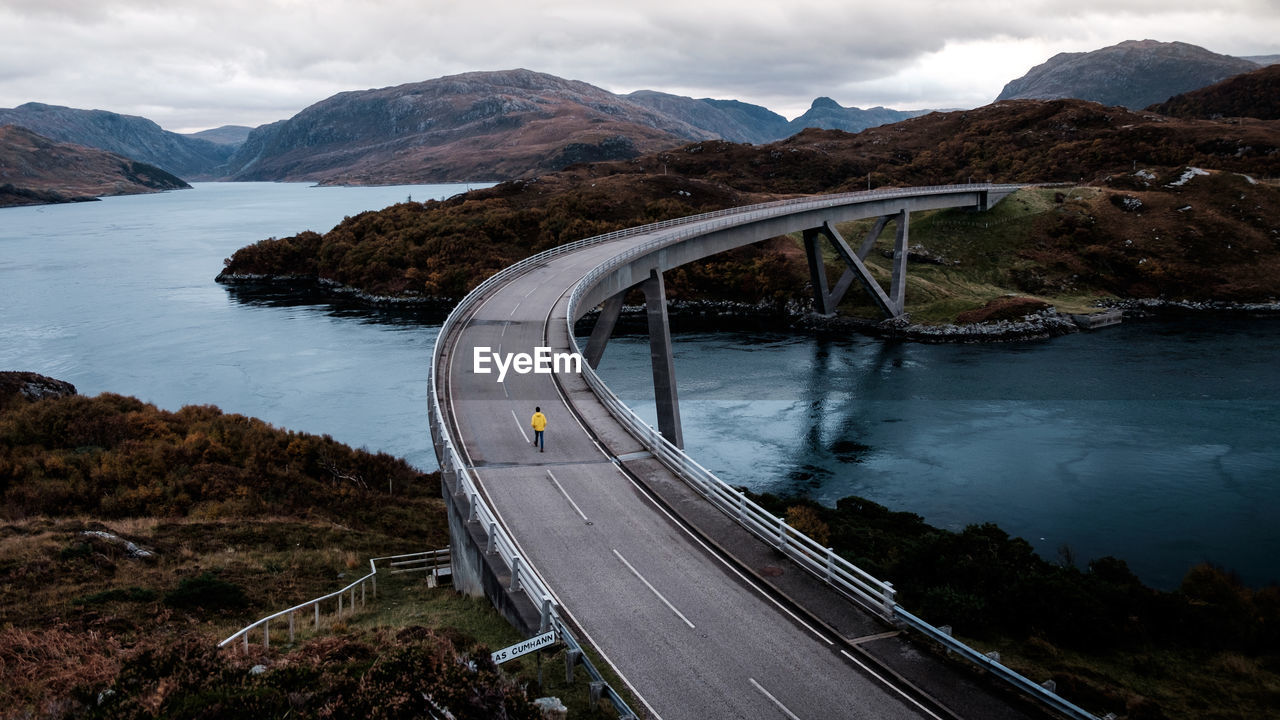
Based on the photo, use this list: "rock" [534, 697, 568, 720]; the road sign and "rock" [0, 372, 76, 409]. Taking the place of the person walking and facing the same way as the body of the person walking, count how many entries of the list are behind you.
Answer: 2

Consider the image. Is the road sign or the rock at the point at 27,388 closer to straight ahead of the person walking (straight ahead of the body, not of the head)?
the rock

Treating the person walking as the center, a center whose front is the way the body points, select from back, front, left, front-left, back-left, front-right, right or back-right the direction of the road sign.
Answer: back

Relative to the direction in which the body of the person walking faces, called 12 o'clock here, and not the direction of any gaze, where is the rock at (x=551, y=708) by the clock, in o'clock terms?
The rock is roughly at 6 o'clock from the person walking.

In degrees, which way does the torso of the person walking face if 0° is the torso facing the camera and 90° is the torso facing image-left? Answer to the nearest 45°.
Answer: approximately 180°

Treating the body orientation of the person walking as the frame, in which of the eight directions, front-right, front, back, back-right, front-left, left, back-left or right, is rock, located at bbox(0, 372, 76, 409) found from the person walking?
front-left
